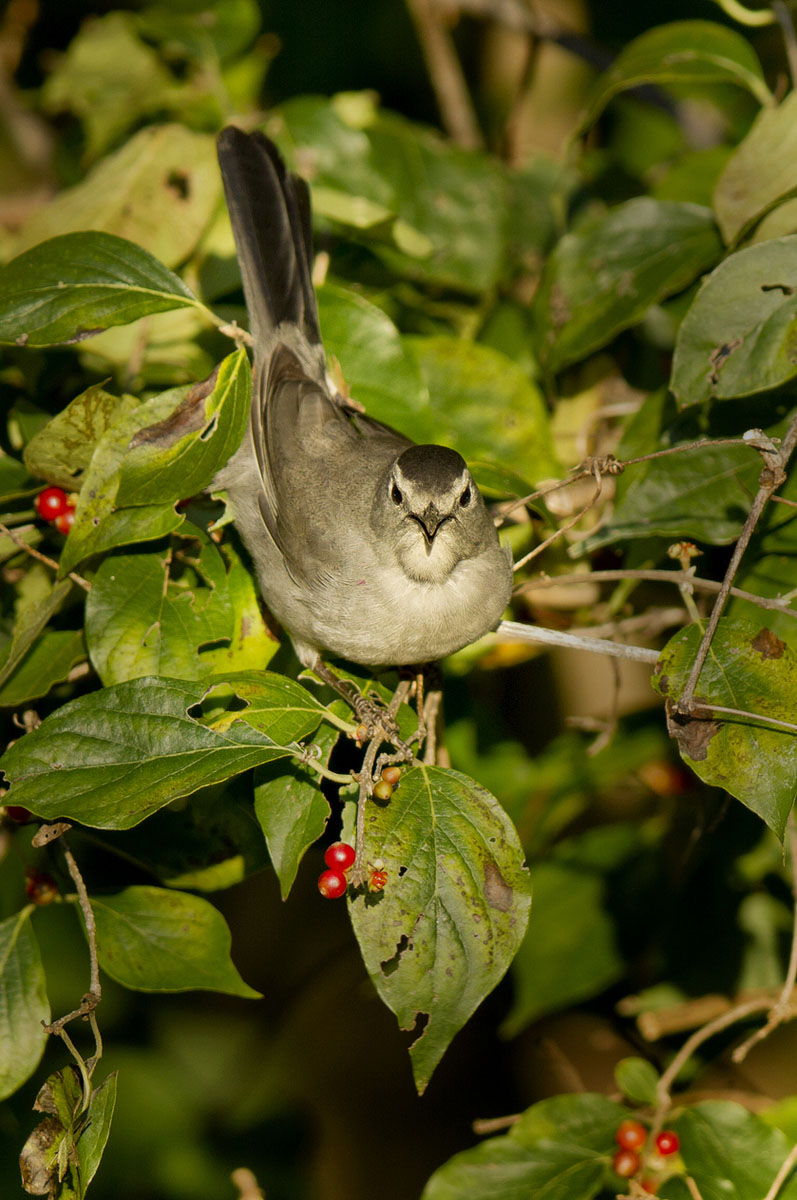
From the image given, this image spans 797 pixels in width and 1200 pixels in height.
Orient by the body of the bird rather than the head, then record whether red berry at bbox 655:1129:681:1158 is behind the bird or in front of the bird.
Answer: in front

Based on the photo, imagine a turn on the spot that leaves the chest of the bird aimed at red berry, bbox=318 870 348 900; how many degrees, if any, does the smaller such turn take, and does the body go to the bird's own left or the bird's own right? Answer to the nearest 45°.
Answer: approximately 45° to the bird's own right

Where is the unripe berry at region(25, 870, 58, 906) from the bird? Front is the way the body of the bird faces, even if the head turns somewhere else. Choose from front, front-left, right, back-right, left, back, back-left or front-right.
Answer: right

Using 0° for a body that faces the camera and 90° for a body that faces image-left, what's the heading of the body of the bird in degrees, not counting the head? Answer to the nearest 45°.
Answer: approximately 315°

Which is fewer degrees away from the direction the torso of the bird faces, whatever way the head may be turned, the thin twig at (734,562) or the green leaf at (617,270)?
the thin twig

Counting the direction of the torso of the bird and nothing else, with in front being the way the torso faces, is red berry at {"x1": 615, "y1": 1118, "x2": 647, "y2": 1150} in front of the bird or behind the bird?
in front

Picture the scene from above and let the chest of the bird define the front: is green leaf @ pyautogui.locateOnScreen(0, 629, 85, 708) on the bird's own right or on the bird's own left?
on the bird's own right
